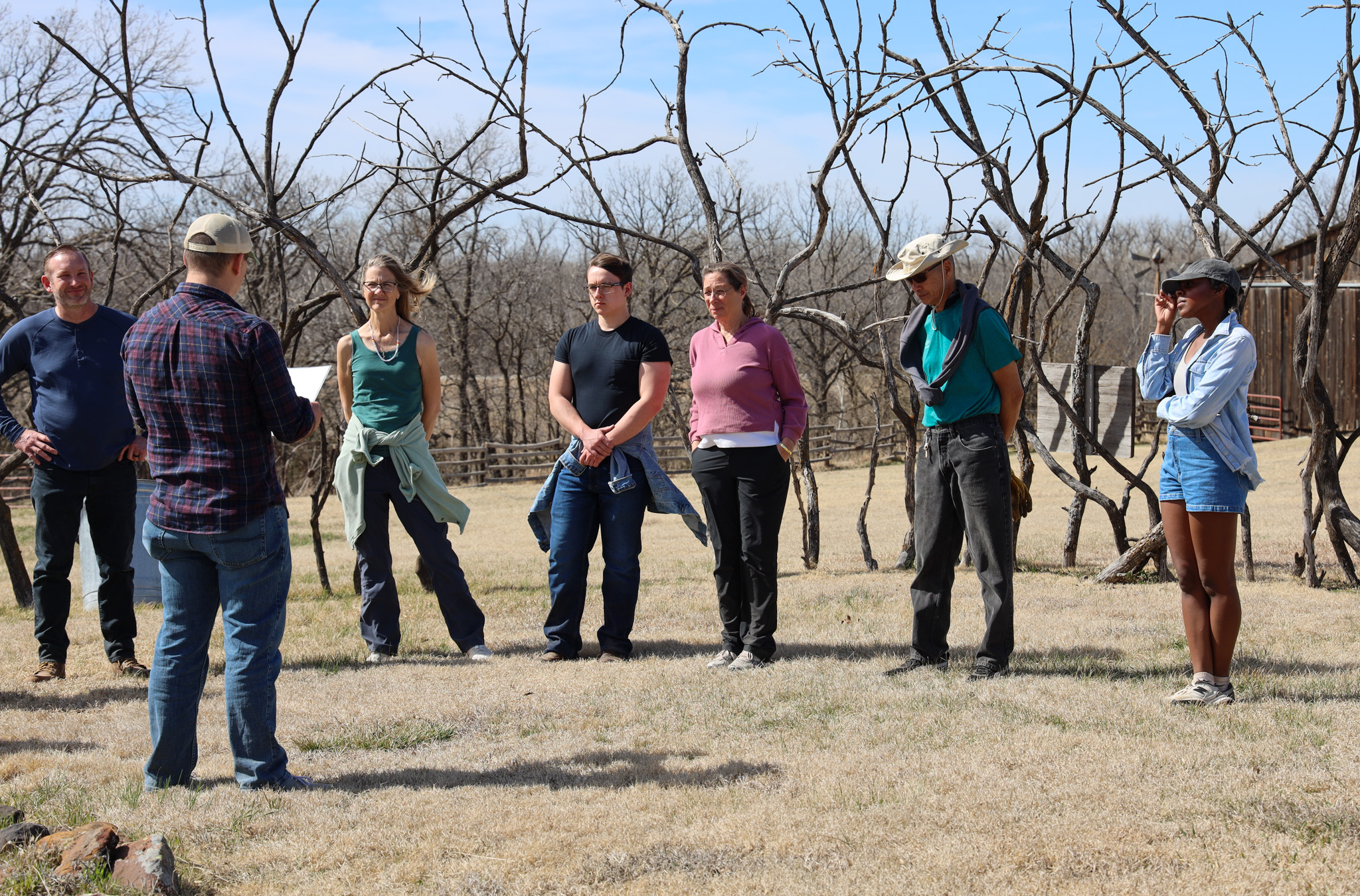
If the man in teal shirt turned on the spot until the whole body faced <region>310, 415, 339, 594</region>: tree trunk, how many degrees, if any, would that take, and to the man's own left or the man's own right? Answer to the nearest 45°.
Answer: approximately 90° to the man's own right

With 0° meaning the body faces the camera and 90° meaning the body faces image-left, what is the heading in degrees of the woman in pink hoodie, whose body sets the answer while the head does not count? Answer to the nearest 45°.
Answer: approximately 45°

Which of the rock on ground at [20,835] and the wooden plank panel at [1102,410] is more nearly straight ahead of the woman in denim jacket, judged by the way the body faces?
the rock on ground

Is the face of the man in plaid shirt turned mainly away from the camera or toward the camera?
away from the camera

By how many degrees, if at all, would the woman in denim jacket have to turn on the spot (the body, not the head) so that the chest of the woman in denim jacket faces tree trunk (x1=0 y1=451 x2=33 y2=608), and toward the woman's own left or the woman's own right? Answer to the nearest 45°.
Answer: approximately 45° to the woman's own right

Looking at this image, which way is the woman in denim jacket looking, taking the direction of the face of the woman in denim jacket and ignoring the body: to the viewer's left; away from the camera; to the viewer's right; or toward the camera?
to the viewer's left

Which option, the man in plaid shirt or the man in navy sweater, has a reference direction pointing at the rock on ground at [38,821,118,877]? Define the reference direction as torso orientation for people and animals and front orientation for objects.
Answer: the man in navy sweater

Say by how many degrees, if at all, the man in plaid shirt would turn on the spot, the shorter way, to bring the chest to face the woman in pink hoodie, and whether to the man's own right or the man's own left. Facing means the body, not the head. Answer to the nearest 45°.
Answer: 0° — they already face them

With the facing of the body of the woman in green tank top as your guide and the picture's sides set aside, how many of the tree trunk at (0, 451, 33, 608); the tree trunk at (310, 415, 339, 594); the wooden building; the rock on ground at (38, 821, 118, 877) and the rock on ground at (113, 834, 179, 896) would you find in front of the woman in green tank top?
2

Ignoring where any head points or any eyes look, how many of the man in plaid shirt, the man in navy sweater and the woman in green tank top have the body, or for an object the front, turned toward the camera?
2

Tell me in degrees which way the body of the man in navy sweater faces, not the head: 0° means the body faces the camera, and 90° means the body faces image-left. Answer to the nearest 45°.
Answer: approximately 0°

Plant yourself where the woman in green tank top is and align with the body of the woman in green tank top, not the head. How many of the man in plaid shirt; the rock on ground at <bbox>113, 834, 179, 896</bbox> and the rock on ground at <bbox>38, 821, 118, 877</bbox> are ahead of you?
3
